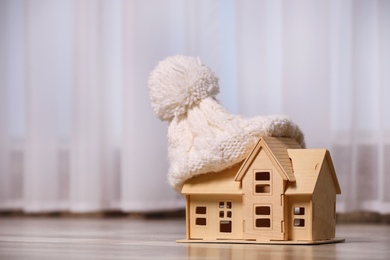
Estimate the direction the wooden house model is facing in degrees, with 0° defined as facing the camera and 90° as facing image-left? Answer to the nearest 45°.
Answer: approximately 0°
